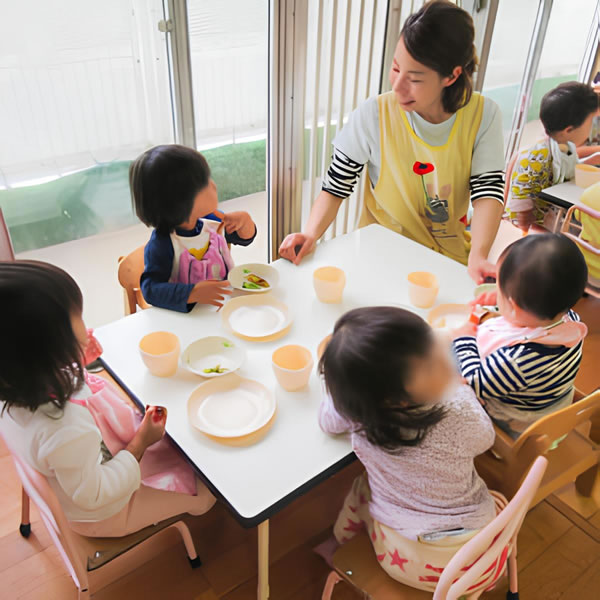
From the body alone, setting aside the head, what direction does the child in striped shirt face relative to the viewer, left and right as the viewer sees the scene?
facing away from the viewer and to the left of the viewer

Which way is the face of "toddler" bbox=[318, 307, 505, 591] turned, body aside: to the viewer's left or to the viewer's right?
to the viewer's right

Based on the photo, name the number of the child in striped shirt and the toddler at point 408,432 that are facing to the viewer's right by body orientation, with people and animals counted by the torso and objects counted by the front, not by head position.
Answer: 0

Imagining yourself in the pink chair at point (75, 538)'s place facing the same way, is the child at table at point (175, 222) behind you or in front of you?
in front

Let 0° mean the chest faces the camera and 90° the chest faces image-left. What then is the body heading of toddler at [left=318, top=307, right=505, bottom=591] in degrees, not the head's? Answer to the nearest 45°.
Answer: approximately 135°

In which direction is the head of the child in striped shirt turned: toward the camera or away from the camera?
away from the camera
